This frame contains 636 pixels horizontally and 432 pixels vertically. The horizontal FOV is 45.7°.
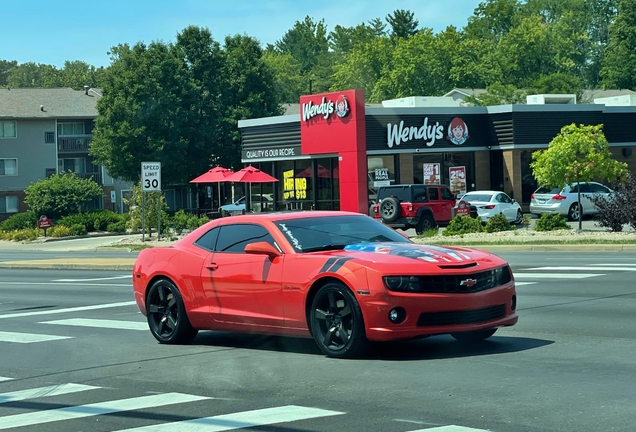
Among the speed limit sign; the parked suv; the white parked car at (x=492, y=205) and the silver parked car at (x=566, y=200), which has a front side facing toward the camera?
the speed limit sign

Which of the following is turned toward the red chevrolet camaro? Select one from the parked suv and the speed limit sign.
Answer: the speed limit sign

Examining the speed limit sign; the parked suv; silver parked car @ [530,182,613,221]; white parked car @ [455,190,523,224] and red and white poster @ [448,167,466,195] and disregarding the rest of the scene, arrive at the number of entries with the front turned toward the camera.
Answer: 2

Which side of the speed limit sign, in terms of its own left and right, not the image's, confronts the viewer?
front

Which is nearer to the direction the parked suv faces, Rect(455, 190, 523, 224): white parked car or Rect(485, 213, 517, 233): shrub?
the white parked car

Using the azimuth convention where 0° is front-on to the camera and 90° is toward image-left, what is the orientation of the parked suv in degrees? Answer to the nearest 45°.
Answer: approximately 225°

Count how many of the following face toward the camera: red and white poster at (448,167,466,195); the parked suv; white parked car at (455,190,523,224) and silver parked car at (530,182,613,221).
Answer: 1

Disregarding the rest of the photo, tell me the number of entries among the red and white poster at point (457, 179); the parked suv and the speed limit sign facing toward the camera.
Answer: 2

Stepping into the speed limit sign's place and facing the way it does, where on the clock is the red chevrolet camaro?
The red chevrolet camaro is roughly at 12 o'clock from the speed limit sign.

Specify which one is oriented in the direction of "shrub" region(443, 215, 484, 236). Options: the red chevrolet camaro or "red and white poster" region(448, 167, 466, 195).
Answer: the red and white poster

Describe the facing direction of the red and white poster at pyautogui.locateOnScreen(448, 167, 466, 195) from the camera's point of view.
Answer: facing the viewer

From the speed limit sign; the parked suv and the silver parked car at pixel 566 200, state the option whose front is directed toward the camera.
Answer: the speed limit sign

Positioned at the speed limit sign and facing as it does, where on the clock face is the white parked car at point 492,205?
The white parked car is roughly at 9 o'clock from the speed limit sign.

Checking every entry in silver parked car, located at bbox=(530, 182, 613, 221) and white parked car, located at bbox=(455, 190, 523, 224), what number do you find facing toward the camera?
0
